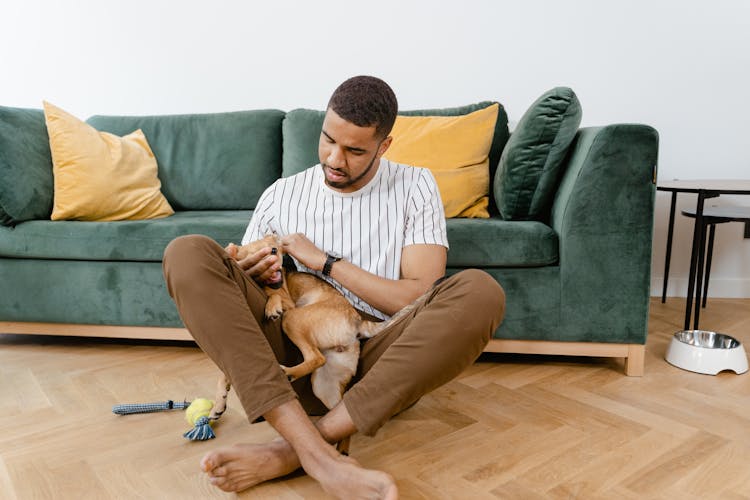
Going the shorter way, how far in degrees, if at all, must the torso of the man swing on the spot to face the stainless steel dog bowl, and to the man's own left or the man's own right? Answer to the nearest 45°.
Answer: approximately 135° to the man's own left

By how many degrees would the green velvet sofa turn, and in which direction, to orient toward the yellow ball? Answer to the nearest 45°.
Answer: approximately 45° to its right

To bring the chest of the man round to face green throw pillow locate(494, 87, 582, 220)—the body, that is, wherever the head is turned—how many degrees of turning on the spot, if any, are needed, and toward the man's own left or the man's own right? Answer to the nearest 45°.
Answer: approximately 135° to the man's own left

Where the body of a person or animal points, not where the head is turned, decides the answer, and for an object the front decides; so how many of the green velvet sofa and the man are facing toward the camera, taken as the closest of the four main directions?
2

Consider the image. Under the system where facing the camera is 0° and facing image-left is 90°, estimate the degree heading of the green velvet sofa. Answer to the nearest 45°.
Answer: approximately 0°

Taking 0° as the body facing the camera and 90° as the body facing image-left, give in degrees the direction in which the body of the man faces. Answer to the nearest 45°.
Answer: approximately 0°
